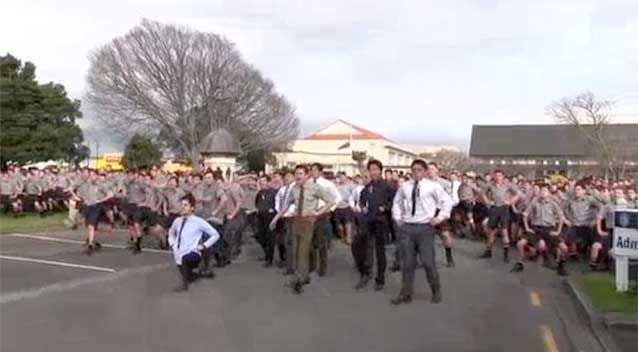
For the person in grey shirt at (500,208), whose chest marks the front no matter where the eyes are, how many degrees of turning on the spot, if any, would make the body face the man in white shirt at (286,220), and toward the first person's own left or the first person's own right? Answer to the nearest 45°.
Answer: approximately 45° to the first person's own right

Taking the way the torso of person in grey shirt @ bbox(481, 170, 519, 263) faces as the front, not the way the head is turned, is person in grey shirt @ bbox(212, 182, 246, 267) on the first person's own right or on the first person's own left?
on the first person's own right

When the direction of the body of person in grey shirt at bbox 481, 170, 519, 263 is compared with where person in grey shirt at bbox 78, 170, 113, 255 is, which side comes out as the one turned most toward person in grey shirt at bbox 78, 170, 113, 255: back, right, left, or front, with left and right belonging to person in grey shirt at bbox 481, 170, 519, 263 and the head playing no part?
right

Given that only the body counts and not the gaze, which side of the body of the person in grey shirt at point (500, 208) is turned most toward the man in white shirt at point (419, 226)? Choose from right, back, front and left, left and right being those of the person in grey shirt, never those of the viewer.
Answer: front

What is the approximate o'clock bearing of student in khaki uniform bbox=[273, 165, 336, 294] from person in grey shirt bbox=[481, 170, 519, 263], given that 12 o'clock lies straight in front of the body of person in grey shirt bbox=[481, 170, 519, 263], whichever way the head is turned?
student in khaki uniform bbox=[273, 165, 336, 294] is roughly at 1 o'clock from person in grey shirt bbox=[481, 170, 519, 263].

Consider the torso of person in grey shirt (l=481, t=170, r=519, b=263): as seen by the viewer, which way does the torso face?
toward the camera

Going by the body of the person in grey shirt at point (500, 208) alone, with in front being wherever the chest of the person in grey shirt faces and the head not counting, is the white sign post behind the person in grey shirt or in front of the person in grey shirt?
in front

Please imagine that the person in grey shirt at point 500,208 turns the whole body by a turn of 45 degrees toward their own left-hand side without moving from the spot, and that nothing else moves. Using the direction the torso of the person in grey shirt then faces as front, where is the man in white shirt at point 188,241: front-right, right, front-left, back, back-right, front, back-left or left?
right

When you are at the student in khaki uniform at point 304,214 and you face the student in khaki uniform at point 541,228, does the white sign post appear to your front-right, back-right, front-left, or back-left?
front-right
